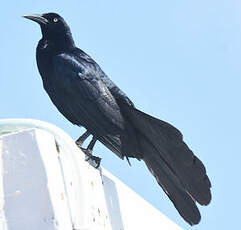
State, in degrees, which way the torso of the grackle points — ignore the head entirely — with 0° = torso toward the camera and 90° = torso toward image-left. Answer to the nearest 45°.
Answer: approximately 90°
